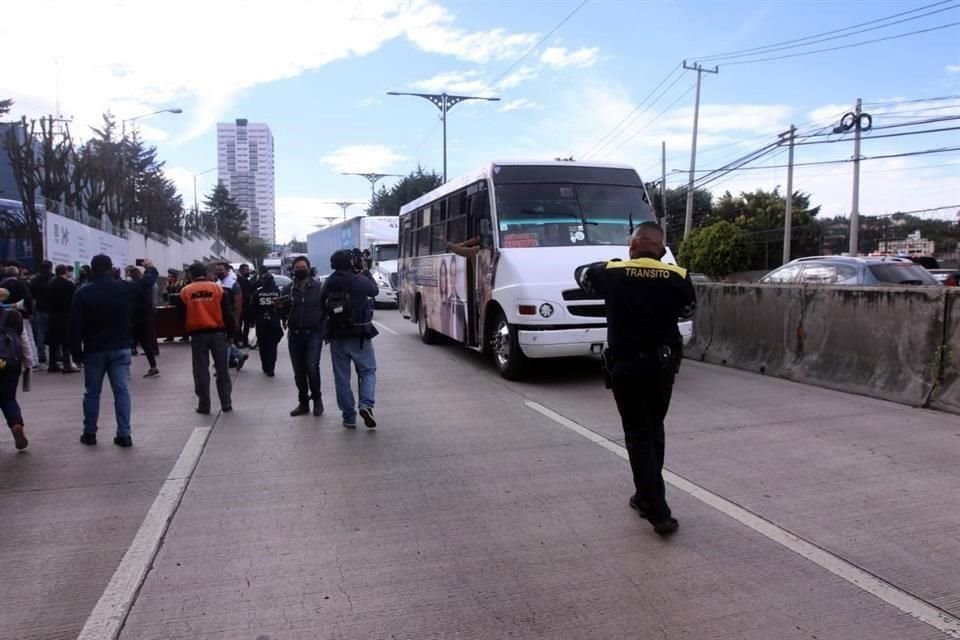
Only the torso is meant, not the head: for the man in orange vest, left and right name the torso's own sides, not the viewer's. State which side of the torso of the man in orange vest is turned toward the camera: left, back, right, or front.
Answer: back

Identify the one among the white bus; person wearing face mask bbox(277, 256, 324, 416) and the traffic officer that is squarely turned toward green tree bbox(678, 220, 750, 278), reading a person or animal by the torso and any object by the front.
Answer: the traffic officer

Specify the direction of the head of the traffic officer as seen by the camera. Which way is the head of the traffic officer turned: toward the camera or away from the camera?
away from the camera

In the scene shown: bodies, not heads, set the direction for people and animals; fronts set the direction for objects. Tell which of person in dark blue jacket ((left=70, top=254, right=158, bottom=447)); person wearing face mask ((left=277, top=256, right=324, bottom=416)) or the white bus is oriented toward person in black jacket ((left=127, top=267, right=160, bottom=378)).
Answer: person in dark blue jacket ((left=70, top=254, right=158, bottom=447))

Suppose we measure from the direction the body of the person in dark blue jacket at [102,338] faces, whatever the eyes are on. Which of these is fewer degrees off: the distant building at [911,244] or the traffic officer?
the distant building

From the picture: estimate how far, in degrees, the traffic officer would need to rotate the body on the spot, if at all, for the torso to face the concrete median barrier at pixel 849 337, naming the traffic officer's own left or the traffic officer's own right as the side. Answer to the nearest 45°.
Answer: approximately 45° to the traffic officer's own right

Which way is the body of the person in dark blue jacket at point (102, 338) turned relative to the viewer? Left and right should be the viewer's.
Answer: facing away from the viewer

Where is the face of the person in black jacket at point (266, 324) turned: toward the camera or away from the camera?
away from the camera
